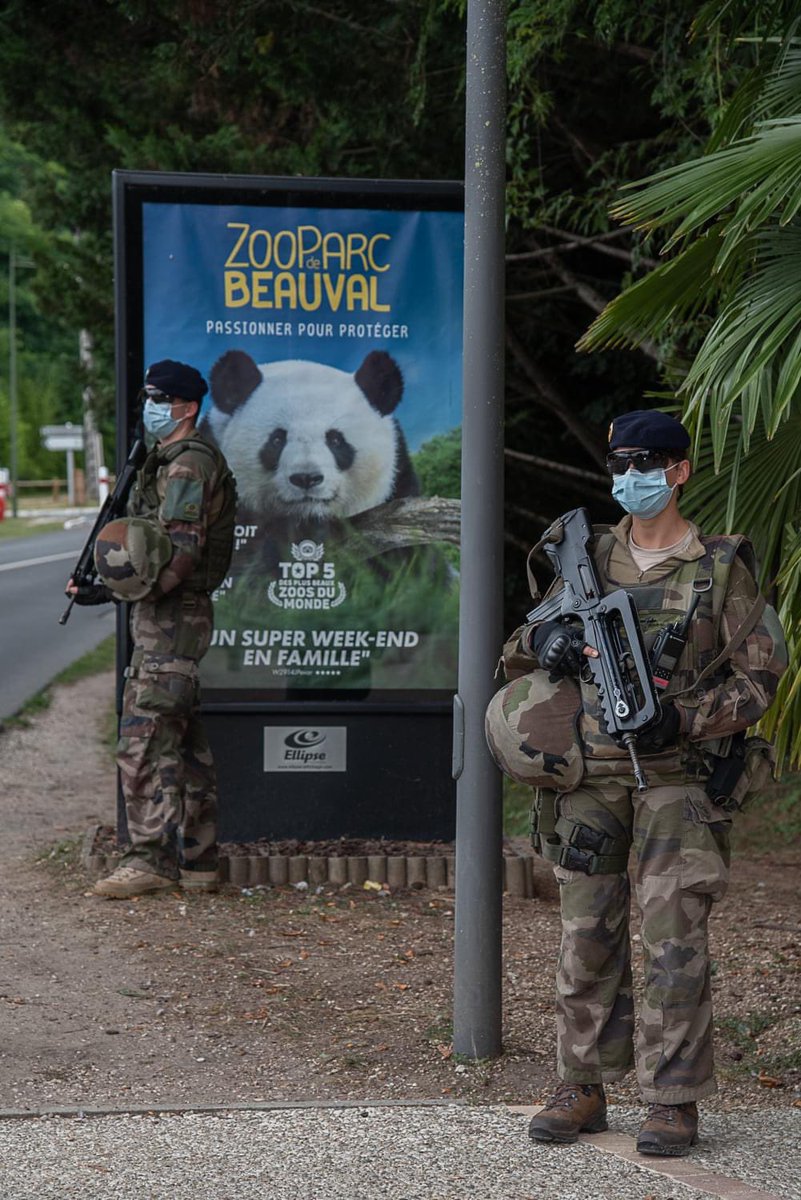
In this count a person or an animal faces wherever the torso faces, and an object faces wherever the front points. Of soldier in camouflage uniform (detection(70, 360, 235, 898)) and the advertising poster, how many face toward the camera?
1

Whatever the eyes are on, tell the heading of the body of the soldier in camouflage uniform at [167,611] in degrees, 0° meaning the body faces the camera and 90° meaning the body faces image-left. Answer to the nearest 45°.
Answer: approximately 90°

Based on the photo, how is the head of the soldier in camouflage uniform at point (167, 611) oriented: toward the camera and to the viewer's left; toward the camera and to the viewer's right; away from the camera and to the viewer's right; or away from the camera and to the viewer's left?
toward the camera and to the viewer's left

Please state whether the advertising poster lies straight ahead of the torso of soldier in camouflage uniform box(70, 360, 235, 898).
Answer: no

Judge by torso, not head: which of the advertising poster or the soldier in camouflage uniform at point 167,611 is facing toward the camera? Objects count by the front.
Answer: the advertising poster

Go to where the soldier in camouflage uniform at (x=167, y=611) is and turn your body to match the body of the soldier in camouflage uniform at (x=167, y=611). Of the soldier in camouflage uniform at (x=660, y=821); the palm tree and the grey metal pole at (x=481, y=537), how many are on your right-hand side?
0

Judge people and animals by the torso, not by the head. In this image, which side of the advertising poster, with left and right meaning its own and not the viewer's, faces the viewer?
front

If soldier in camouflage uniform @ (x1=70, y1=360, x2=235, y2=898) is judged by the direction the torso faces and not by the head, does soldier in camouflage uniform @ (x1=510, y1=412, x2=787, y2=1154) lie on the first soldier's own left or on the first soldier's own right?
on the first soldier's own left

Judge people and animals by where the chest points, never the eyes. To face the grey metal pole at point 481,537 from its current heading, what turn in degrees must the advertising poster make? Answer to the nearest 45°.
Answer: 0° — it already faces it

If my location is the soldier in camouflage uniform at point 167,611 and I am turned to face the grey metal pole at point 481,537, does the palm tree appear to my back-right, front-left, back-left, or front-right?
front-left

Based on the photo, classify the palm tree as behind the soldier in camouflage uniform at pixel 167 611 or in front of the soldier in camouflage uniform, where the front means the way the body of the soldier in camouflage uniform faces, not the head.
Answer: behind
